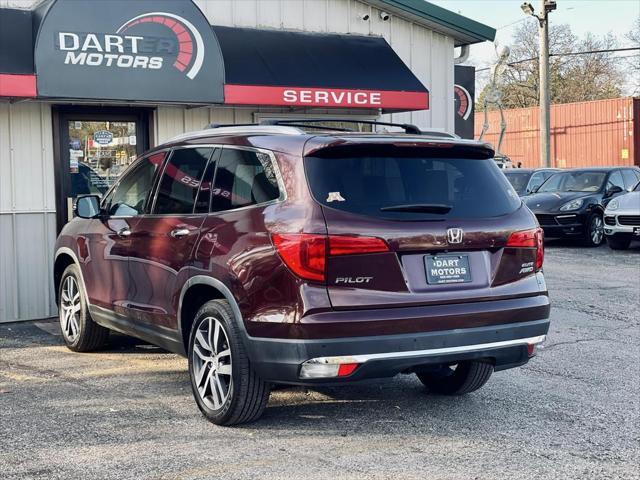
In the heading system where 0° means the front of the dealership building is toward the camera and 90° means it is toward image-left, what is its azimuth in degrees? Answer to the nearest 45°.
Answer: approximately 0°

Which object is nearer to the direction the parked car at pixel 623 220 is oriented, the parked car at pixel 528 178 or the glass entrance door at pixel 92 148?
the glass entrance door

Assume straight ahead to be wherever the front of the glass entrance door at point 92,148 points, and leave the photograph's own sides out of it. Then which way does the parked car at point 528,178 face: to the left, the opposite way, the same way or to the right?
to the right

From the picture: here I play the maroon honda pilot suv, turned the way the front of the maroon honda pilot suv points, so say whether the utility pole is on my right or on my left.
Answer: on my right

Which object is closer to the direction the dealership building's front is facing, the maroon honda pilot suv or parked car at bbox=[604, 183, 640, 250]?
the maroon honda pilot suv

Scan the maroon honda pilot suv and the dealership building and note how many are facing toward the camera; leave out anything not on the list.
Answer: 1

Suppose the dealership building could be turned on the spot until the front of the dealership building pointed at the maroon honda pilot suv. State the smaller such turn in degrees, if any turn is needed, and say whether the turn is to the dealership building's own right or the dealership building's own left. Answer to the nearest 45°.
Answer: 0° — it already faces it

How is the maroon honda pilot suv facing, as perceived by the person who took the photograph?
facing away from the viewer and to the left of the viewer

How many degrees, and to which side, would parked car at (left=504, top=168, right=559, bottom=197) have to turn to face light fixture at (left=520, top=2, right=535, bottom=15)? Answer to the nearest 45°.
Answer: approximately 135° to its right

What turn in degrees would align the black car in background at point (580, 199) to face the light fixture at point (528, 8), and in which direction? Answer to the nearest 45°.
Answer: approximately 135° to its right
